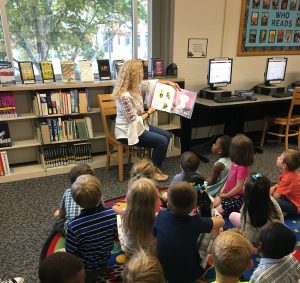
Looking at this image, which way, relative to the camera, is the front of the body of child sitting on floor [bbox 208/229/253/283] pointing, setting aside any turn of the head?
away from the camera

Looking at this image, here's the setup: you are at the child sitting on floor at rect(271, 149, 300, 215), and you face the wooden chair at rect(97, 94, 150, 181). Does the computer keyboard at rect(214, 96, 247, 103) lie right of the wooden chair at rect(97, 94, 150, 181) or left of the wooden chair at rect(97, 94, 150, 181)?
right

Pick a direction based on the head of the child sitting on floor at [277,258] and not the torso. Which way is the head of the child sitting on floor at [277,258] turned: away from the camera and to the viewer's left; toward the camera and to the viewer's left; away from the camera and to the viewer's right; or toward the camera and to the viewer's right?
away from the camera and to the viewer's left

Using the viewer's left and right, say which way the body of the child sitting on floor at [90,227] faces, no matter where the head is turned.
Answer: facing away from the viewer

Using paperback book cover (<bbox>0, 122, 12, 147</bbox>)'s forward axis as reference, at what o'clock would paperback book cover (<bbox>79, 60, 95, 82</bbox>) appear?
paperback book cover (<bbox>79, 60, 95, 82</bbox>) is roughly at 9 o'clock from paperback book cover (<bbox>0, 122, 12, 147</bbox>).

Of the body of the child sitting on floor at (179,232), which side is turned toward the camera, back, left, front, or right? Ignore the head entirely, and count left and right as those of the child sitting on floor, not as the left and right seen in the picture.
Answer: back

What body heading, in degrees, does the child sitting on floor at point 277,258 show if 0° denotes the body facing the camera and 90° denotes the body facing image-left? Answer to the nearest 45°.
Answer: approximately 135°

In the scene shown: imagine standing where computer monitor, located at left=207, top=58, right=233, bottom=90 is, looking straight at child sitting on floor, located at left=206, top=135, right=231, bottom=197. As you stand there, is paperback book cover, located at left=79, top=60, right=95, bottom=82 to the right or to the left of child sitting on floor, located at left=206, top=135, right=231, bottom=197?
right

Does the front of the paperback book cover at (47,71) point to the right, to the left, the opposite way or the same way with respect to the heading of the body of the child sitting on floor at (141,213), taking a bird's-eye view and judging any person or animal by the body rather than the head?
the opposite way

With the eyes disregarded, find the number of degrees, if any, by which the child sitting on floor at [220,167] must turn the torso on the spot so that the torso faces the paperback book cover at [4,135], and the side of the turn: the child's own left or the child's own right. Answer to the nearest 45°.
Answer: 0° — they already face it

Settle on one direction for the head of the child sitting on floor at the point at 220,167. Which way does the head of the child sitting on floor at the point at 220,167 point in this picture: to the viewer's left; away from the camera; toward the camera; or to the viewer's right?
to the viewer's left

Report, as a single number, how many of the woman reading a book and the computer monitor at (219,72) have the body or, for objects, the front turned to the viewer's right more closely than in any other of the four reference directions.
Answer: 1

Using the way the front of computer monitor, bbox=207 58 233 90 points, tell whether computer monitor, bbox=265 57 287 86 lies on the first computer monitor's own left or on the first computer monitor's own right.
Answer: on the first computer monitor's own left
